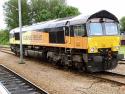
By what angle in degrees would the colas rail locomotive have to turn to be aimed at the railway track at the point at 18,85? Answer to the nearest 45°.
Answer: approximately 90° to its right

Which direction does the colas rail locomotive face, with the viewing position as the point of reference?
facing the viewer and to the right of the viewer
